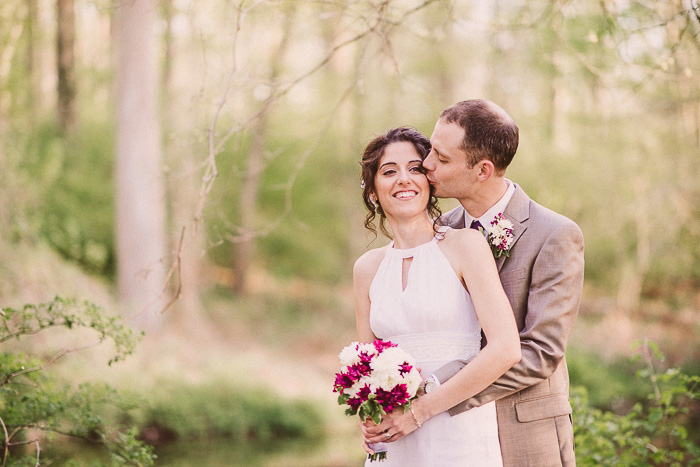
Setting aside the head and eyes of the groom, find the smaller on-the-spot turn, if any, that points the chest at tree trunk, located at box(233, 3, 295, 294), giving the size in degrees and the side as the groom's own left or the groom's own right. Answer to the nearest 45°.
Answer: approximately 90° to the groom's own right

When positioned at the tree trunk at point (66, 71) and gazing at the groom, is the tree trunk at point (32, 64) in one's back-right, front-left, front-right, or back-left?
back-right

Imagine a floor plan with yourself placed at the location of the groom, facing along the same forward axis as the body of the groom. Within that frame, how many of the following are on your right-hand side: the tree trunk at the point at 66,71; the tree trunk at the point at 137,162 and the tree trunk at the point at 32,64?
3

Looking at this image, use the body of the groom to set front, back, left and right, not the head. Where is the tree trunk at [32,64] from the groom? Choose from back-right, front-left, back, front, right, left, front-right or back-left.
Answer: right

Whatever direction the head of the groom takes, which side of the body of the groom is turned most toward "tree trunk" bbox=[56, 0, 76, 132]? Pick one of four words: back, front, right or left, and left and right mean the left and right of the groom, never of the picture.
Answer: right

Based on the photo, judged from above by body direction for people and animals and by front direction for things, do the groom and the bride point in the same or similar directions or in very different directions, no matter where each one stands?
same or similar directions

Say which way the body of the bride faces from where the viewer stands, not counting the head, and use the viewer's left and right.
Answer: facing the viewer and to the left of the viewer

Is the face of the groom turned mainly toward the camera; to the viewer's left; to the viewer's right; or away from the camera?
to the viewer's left

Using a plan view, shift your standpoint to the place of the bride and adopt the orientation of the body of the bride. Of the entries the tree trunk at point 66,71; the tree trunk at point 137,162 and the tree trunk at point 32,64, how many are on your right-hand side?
3

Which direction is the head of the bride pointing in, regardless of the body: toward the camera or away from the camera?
toward the camera
